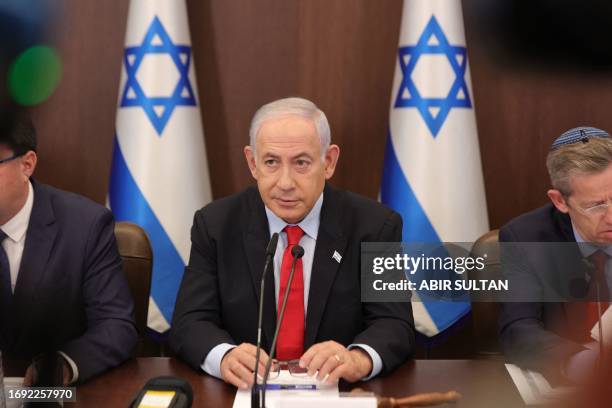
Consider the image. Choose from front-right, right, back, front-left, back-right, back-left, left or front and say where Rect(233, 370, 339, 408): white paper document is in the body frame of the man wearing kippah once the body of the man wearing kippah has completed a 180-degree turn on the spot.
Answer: left

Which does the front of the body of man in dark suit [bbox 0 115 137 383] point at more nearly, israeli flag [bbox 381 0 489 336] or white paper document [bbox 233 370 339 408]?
the white paper document

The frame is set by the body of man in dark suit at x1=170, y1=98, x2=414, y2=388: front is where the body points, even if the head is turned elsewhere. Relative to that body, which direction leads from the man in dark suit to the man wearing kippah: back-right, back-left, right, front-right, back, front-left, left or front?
left

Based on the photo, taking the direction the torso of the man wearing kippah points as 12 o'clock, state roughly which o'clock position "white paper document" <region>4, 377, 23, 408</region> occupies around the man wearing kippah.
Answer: The white paper document is roughly at 3 o'clock from the man wearing kippah.

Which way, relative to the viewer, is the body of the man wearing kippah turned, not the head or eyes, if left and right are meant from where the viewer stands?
facing the viewer and to the right of the viewer

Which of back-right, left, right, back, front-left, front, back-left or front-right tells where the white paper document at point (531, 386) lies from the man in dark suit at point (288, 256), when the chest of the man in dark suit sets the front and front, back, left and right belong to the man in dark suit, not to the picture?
front-left

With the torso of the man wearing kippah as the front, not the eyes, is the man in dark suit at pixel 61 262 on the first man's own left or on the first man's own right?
on the first man's own right

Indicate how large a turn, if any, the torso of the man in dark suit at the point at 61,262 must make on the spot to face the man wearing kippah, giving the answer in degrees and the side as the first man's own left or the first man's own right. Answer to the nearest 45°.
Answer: approximately 135° to the first man's own left

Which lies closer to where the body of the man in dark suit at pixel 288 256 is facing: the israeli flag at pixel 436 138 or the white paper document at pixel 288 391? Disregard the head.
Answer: the white paper document

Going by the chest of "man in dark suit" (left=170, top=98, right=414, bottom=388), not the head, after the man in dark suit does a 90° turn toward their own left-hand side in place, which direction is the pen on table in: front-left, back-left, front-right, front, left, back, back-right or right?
right

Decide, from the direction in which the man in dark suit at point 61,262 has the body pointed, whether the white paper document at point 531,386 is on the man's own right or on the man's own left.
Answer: on the man's own left

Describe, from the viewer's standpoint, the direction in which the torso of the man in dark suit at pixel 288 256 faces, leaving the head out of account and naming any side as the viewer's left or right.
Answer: facing the viewer

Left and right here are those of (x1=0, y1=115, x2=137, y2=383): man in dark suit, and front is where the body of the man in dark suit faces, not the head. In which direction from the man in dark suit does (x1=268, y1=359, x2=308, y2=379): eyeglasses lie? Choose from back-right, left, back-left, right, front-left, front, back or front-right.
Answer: left

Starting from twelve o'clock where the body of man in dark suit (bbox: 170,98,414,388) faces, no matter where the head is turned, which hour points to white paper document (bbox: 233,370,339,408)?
The white paper document is roughly at 12 o'clock from the man in dark suit.
